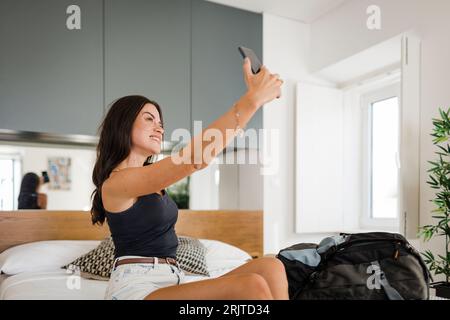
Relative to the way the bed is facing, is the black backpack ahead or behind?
ahead

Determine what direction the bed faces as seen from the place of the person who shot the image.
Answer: facing the viewer

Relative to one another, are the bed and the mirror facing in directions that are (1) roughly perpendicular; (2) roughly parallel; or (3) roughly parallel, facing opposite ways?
roughly parallel

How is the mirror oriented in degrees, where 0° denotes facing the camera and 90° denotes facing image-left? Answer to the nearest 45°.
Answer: approximately 0°

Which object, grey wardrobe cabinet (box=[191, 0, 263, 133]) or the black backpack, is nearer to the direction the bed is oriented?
the black backpack

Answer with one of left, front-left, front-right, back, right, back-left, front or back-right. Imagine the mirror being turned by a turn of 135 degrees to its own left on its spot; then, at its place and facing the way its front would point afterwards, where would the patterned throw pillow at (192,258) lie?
right
